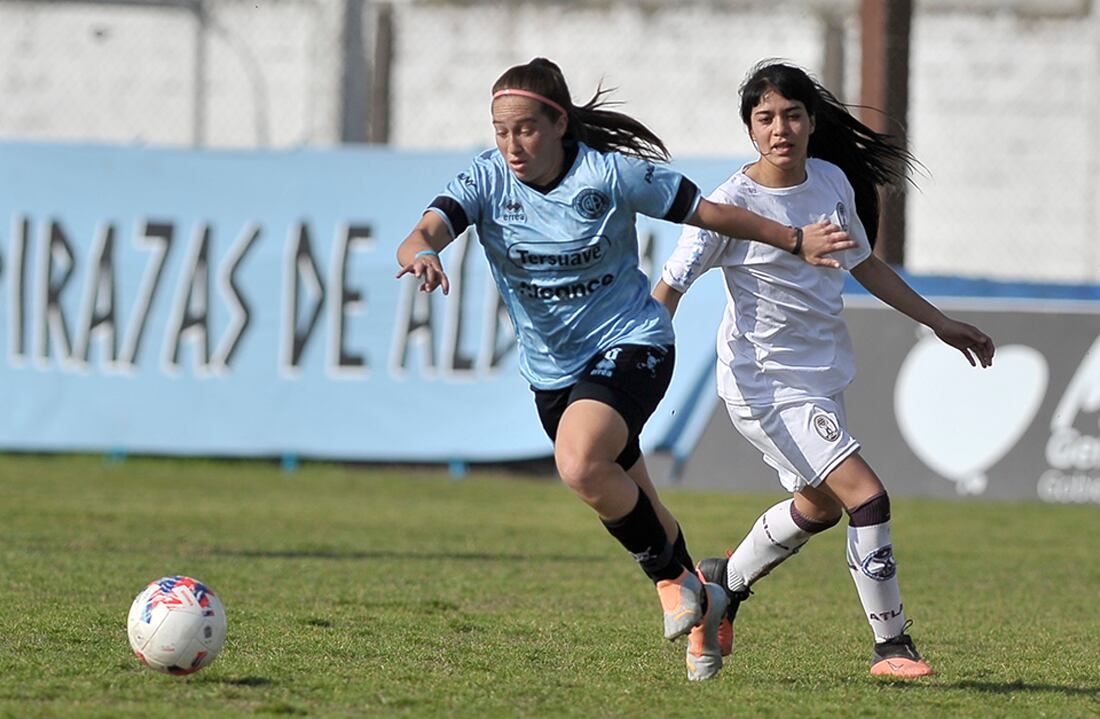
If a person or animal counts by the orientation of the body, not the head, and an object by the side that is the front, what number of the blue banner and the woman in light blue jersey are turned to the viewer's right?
0

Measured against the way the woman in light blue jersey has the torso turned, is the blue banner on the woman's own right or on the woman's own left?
on the woman's own right

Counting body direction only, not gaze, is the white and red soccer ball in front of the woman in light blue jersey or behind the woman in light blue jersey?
in front

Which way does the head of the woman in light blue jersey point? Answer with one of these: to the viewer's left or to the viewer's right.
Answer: to the viewer's left

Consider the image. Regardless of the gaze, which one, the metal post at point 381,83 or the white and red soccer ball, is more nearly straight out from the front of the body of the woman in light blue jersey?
the white and red soccer ball

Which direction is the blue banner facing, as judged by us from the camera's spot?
facing the viewer

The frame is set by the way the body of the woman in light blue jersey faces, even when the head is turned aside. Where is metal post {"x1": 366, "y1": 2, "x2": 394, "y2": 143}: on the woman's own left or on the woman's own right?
on the woman's own right

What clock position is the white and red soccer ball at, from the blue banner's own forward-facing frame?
The white and red soccer ball is roughly at 12 o'clock from the blue banner.

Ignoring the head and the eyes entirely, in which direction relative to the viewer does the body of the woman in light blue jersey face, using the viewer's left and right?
facing the viewer and to the left of the viewer
